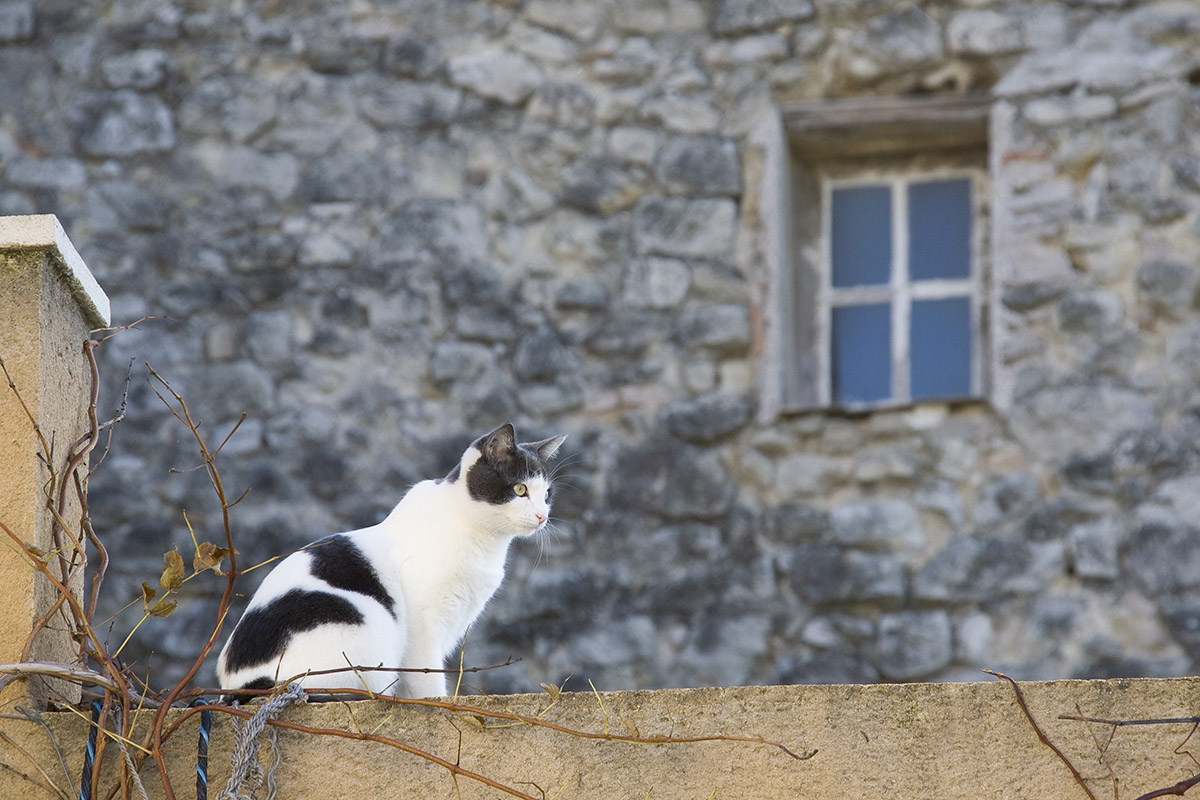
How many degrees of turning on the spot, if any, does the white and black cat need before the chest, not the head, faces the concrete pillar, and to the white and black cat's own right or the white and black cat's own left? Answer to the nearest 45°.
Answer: approximately 135° to the white and black cat's own right

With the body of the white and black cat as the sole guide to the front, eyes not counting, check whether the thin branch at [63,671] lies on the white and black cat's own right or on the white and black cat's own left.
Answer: on the white and black cat's own right

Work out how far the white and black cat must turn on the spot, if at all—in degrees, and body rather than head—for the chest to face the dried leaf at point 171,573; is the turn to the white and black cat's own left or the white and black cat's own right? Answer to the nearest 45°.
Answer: approximately 135° to the white and black cat's own right

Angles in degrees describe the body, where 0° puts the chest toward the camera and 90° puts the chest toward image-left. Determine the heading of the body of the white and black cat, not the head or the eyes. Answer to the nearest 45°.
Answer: approximately 270°

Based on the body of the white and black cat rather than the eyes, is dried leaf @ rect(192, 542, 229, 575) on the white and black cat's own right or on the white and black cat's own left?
on the white and black cat's own right

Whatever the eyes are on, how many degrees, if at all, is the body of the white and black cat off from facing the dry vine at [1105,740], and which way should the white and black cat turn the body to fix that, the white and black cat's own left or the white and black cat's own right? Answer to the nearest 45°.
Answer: approximately 45° to the white and black cat's own right

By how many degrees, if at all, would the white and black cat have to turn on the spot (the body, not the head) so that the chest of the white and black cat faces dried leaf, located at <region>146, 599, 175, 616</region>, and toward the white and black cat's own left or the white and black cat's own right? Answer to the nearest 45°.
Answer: approximately 135° to the white and black cat's own right
